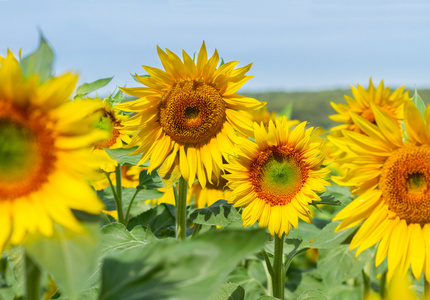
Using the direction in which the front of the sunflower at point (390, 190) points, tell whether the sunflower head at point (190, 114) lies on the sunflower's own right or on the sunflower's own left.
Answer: on the sunflower's own right

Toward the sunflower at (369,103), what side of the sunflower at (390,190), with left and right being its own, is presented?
back

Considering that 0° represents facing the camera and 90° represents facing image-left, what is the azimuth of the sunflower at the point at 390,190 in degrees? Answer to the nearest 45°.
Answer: approximately 0°

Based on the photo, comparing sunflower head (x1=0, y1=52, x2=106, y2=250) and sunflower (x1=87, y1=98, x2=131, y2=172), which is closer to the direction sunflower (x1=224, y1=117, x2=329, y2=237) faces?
the sunflower head

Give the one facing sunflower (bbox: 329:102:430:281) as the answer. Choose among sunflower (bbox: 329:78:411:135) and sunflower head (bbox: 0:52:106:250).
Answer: sunflower (bbox: 329:78:411:135)
